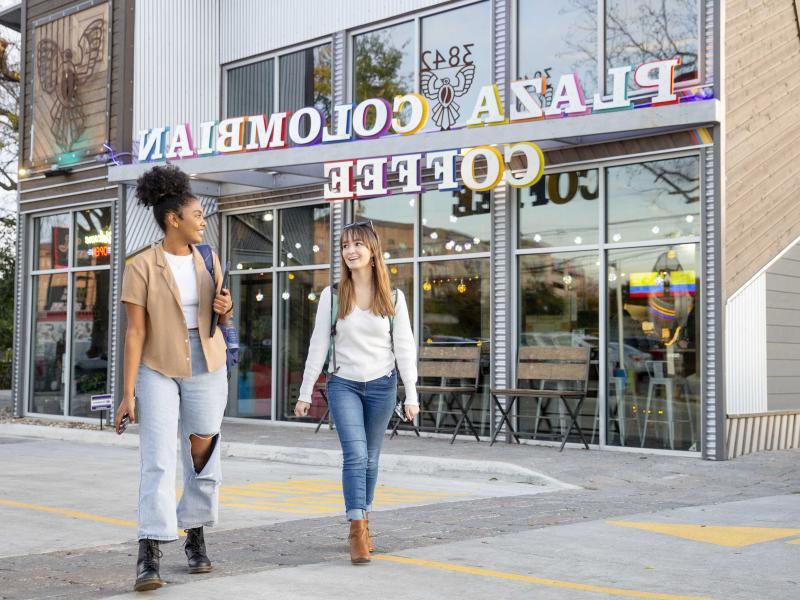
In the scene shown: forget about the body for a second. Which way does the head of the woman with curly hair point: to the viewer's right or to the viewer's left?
to the viewer's right

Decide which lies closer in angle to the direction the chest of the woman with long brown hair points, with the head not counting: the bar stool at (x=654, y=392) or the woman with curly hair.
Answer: the woman with curly hair

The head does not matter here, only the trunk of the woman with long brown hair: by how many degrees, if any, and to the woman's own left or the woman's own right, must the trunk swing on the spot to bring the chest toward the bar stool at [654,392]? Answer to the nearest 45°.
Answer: approximately 135° to the woman's own left

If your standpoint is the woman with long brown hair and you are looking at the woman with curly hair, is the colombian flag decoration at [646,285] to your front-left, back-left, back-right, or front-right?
back-right

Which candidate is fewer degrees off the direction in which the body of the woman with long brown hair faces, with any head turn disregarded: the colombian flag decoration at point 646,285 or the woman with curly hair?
the woman with curly hair

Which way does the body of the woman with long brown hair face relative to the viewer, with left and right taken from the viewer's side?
facing the viewer

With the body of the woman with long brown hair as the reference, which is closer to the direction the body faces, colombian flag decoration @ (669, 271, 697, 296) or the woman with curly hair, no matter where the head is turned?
the woman with curly hair

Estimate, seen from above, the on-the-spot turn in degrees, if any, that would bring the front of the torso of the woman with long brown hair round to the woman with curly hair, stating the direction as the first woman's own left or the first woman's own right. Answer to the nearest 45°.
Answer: approximately 45° to the first woman's own right

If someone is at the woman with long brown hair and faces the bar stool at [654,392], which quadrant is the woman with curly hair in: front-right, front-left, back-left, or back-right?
back-left

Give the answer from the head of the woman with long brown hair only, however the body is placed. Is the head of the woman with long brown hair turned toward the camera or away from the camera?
toward the camera

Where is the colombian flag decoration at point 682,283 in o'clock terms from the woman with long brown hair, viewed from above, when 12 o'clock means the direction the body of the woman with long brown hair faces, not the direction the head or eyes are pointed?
The colombian flag decoration is roughly at 7 o'clock from the woman with long brown hair.

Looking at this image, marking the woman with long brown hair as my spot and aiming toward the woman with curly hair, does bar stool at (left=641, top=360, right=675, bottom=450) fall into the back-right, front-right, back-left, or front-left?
back-right
